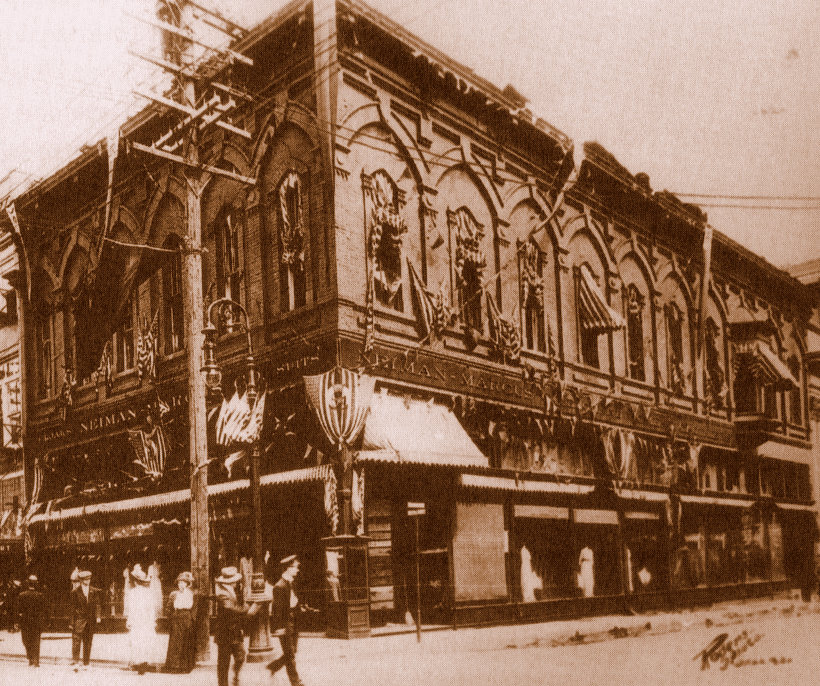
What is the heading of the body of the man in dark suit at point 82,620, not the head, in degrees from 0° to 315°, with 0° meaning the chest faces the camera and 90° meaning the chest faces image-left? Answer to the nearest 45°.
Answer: approximately 0°

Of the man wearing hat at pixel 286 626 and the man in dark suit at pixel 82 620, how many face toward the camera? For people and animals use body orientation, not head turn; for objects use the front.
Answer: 1
